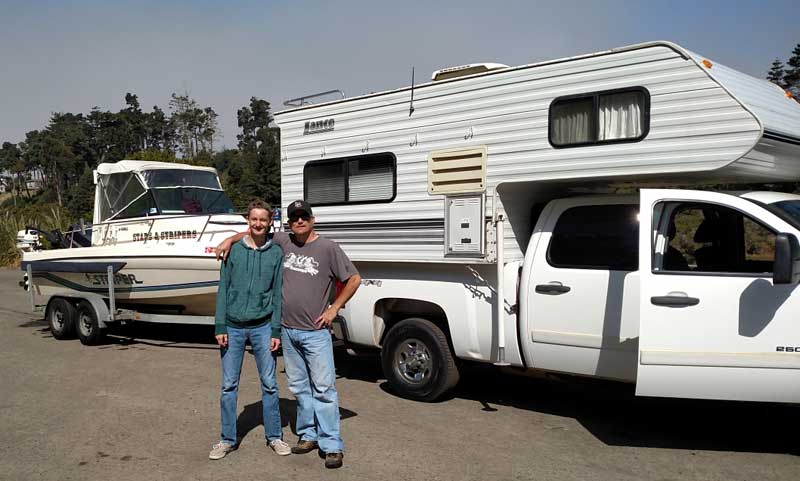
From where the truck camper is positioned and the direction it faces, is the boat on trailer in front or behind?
behind

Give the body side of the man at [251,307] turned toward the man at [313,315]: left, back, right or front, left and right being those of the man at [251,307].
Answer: left

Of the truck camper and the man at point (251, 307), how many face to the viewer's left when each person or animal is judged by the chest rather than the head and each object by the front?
0

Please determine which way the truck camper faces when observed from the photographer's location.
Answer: facing the viewer and to the right of the viewer

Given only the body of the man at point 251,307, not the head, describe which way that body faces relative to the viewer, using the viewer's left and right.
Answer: facing the viewer

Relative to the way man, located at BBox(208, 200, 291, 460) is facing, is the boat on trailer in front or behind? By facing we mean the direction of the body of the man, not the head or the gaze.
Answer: behind

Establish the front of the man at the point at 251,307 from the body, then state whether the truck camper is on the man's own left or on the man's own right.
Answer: on the man's own left

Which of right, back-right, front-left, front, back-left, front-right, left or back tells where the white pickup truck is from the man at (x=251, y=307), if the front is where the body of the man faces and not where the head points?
left

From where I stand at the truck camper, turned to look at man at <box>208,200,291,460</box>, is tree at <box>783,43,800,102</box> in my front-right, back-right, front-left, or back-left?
back-right

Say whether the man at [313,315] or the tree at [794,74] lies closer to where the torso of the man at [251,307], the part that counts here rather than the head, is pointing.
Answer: the man
